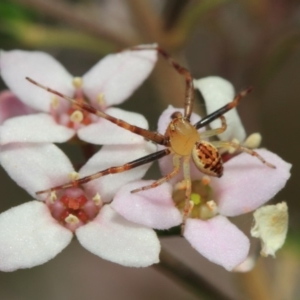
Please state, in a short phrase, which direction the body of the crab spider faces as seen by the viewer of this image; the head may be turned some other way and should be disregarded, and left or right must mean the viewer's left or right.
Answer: facing away from the viewer and to the left of the viewer
